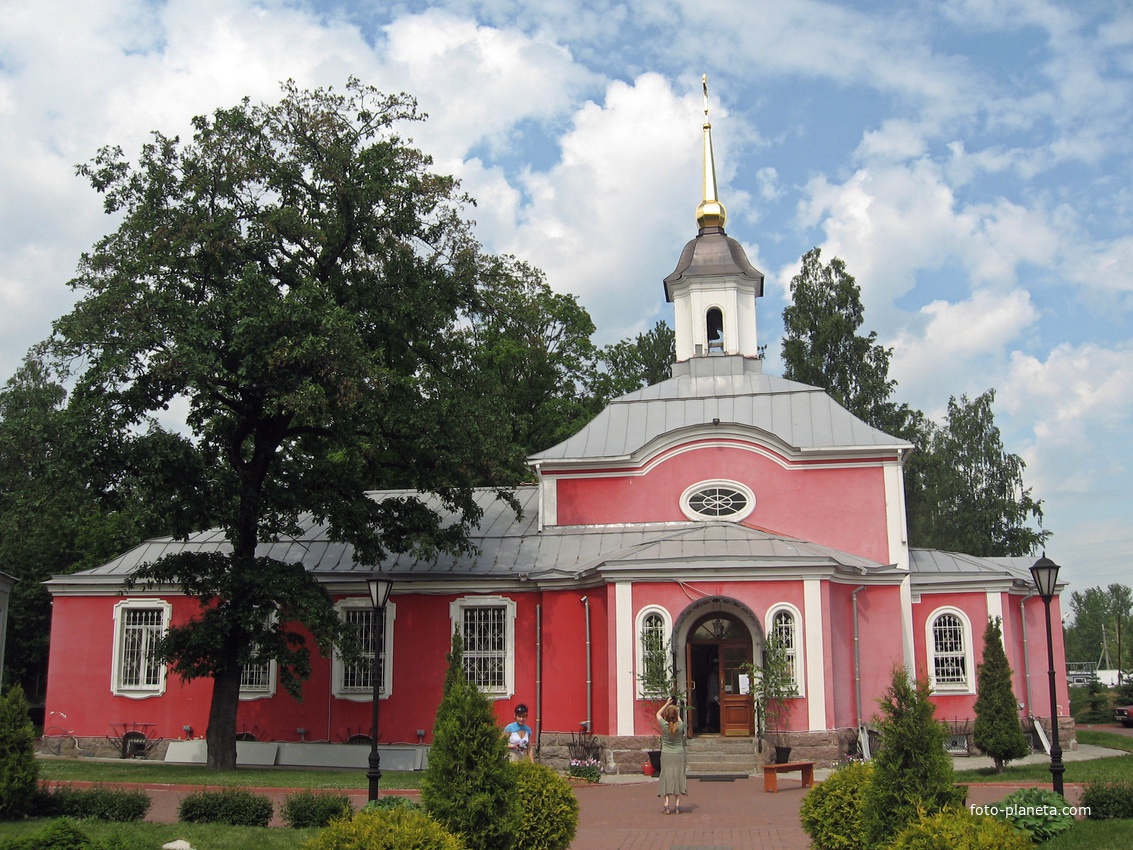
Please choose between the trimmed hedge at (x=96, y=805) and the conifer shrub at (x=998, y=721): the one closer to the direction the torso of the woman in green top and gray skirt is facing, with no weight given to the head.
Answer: the conifer shrub

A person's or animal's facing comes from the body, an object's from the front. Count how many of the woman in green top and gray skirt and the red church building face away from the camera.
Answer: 1

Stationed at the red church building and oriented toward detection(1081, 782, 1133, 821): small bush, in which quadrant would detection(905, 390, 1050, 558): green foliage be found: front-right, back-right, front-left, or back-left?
back-left

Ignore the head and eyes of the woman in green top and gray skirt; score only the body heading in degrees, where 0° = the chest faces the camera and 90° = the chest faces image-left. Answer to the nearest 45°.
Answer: approximately 180°

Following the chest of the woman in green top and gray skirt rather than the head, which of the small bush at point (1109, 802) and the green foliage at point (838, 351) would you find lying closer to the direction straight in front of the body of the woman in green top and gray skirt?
the green foliage

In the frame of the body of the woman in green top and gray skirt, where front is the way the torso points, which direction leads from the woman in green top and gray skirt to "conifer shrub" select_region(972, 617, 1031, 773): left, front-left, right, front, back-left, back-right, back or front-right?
front-right

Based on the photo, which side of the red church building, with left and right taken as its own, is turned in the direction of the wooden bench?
front

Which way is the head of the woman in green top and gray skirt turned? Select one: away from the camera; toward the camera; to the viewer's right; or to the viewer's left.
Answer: away from the camera

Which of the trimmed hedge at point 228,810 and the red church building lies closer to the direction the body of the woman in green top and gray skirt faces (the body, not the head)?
the red church building

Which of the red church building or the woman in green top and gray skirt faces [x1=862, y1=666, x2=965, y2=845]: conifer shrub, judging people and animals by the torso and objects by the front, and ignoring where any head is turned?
the red church building

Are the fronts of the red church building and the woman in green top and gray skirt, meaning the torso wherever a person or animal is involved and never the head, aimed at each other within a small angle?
yes

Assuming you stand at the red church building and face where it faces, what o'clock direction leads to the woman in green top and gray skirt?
The woman in green top and gray skirt is roughly at 12 o'clock from the red church building.

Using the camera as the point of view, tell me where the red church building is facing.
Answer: facing the viewer

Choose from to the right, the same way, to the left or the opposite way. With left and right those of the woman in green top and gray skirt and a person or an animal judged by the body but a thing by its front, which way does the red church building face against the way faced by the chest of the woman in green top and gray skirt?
the opposite way
